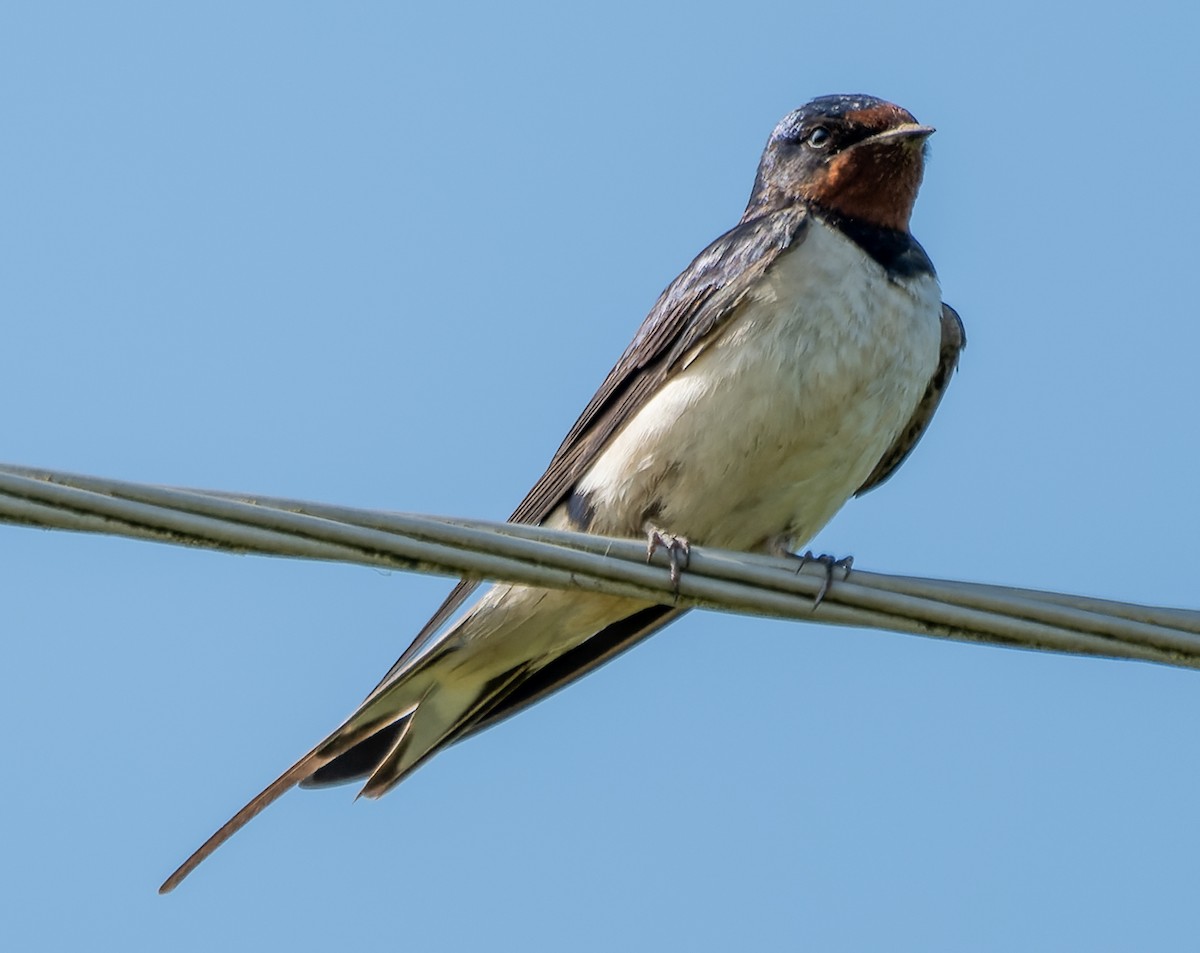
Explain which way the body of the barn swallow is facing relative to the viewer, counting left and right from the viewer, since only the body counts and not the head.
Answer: facing the viewer and to the right of the viewer
